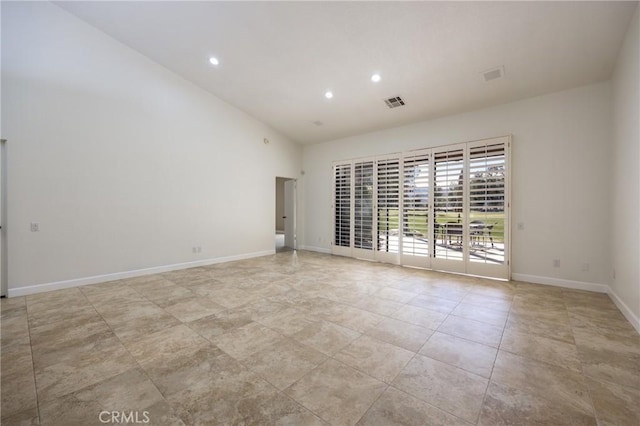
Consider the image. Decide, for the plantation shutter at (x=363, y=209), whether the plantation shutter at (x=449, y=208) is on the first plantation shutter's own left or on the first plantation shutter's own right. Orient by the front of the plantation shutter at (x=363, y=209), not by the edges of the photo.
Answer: on the first plantation shutter's own left

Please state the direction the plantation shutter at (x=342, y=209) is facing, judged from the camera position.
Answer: facing the viewer and to the left of the viewer

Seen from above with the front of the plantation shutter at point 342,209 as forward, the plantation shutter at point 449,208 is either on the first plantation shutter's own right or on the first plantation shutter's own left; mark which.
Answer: on the first plantation shutter's own left

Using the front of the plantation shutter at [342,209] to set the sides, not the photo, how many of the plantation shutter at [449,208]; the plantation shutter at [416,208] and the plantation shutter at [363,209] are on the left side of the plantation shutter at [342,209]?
3

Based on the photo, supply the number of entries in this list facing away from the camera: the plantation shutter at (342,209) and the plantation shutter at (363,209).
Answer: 0

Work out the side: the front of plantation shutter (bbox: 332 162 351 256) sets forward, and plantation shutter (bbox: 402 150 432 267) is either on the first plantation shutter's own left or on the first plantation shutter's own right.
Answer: on the first plantation shutter's own left

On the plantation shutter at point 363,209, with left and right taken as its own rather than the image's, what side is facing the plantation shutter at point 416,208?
left
